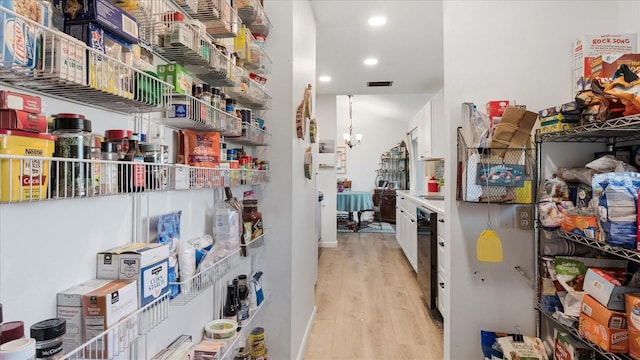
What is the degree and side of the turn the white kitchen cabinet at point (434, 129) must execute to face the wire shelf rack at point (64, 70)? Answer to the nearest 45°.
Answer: approximately 90° to its left

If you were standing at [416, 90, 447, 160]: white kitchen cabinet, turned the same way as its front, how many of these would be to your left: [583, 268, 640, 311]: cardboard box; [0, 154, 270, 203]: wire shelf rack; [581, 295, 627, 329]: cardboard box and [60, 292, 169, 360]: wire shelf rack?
4

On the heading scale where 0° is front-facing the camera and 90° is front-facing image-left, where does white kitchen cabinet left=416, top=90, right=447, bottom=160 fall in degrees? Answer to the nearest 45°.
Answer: approximately 90°

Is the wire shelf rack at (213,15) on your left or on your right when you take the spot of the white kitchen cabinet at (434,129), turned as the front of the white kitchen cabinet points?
on your left

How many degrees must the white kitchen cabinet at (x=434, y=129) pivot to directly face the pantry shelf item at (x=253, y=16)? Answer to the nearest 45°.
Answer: approximately 90° to its left

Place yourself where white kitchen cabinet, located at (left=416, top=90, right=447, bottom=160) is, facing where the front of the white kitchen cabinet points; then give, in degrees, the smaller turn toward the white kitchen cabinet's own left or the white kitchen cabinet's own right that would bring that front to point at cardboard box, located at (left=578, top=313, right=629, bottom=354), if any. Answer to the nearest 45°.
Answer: approximately 90° to the white kitchen cabinet's own left

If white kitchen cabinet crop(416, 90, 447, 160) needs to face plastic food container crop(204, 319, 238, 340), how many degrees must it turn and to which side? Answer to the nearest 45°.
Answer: approximately 90° to its left

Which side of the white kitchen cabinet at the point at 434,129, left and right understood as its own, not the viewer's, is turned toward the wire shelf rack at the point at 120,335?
left
